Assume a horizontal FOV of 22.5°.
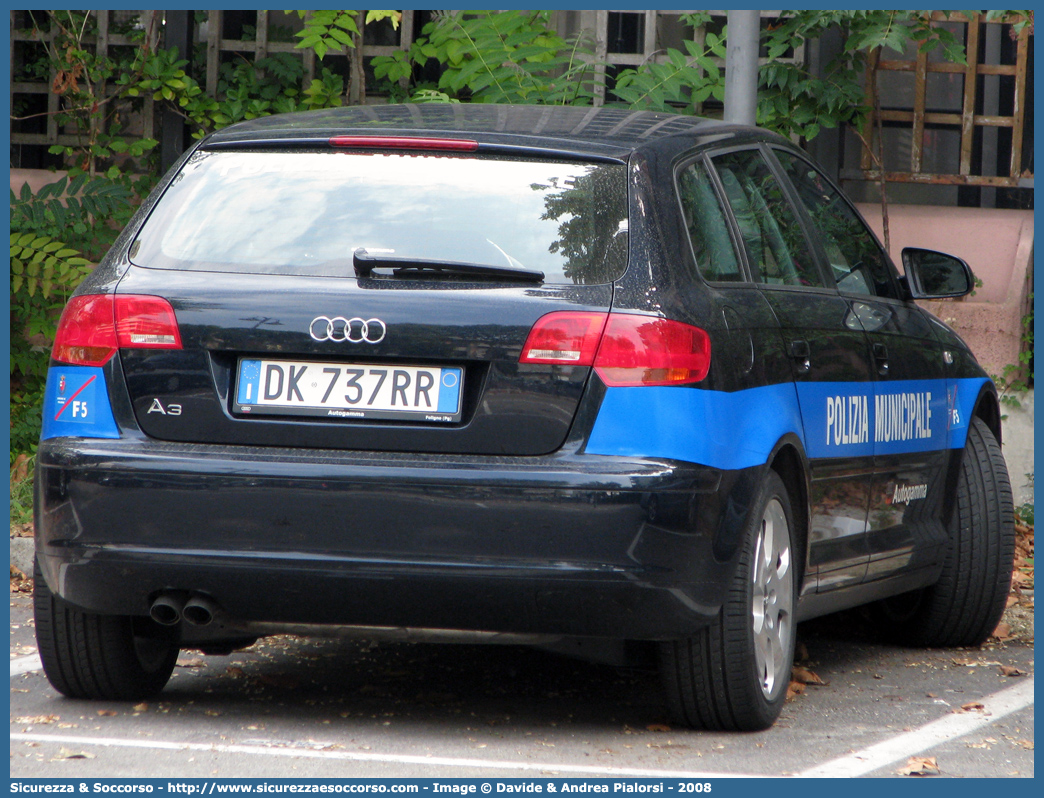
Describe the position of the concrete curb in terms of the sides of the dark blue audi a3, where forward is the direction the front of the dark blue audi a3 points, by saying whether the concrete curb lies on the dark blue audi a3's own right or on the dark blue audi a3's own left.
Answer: on the dark blue audi a3's own left

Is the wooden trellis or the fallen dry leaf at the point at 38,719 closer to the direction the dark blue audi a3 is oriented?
the wooden trellis

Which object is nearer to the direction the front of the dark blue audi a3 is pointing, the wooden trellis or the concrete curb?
the wooden trellis

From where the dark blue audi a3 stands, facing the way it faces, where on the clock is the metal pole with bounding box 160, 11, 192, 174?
The metal pole is roughly at 10 o'clock from the dark blue audi a3.

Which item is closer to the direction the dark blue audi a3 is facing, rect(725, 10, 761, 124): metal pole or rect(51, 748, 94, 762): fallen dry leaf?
the metal pole

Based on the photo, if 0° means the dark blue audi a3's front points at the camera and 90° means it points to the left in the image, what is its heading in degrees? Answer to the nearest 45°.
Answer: approximately 225°

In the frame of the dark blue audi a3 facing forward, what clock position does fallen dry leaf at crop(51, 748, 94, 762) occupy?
The fallen dry leaf is roughly at 7 o'clock from the dark blue audi a3.

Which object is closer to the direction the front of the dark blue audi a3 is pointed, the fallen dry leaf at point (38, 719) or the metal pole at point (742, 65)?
the metal pole
